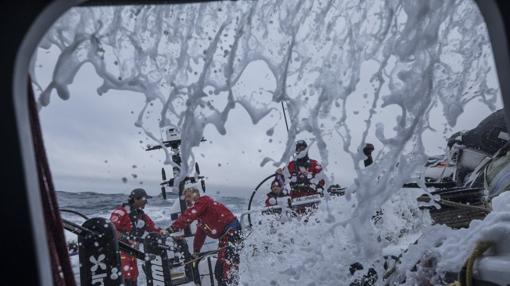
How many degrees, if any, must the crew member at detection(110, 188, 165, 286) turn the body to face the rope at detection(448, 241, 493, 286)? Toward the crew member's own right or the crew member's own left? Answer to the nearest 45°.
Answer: approximately 45° to the crew member's own right

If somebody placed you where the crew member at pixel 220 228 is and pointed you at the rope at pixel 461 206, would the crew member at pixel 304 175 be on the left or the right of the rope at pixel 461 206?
left

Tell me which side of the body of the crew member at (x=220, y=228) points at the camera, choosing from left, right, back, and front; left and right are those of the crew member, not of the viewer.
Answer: left

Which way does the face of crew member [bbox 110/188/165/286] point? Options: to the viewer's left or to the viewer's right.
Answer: to the viewer's right

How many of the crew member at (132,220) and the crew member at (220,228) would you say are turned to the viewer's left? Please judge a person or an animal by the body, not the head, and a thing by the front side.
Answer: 1

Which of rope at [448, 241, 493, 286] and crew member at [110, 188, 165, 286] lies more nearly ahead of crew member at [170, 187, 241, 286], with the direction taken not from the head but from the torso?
the crew member

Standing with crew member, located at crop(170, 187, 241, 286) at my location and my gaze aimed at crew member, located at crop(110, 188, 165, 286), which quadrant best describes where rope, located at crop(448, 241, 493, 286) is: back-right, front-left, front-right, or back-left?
back-left

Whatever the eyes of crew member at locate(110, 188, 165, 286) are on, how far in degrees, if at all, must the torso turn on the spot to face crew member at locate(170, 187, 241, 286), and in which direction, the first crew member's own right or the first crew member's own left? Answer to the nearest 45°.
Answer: approximately 45° to the first crew member's own left

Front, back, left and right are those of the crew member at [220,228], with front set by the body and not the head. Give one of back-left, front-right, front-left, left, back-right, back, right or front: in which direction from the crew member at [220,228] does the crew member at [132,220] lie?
front

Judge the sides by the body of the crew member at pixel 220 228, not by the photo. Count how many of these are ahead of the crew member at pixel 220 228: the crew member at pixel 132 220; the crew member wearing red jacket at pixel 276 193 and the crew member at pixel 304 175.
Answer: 1

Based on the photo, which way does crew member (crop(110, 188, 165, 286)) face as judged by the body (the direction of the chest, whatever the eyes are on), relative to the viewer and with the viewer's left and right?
facing the viewer and to the right of the viewer

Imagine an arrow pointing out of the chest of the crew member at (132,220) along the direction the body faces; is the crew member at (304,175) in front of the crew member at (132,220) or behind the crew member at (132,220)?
in front

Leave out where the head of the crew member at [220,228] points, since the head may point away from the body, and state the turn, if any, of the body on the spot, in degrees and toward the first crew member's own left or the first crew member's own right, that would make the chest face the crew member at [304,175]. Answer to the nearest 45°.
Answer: approximately 180°

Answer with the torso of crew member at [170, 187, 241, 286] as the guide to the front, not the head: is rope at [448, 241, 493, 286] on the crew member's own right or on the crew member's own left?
on the crew member's own left

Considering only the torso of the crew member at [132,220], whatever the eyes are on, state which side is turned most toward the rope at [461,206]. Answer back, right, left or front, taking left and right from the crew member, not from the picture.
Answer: front
